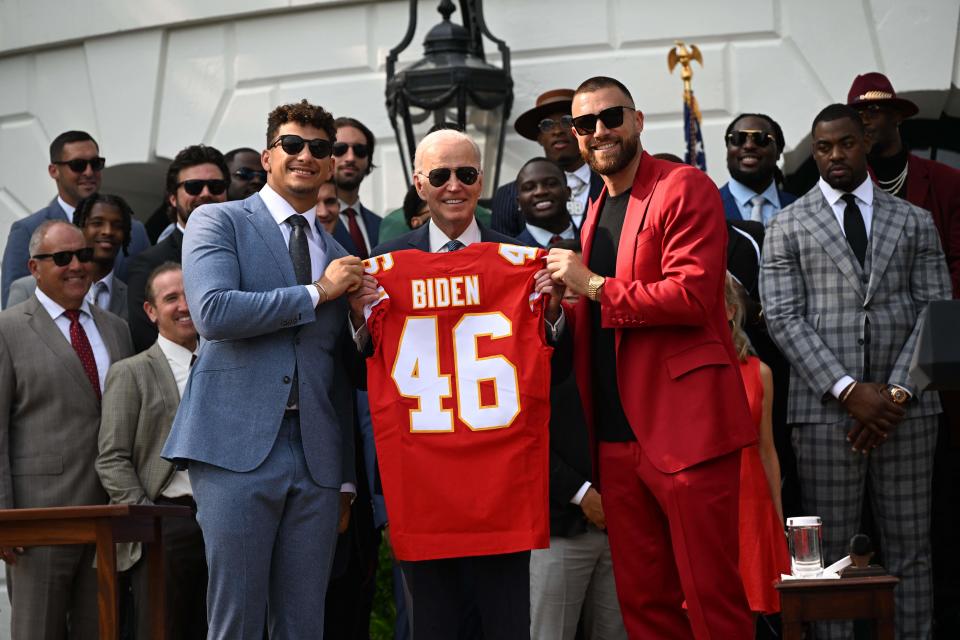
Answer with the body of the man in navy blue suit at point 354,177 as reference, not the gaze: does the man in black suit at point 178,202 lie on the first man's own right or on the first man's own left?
on the first man's own right

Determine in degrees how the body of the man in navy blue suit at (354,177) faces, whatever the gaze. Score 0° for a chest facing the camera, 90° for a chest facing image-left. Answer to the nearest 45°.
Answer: approximately 0°

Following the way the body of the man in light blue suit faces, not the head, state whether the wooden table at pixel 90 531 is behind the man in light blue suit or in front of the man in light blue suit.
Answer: behind

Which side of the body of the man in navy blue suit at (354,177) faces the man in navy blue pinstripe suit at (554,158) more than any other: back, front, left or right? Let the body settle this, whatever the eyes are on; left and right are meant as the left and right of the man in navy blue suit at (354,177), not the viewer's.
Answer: left

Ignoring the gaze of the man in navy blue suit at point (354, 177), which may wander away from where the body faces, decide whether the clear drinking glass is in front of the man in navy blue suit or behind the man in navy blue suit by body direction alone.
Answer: in front

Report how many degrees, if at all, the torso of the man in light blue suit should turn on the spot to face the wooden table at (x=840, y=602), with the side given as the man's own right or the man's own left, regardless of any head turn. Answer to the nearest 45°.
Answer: approximately 45° to the man's own left

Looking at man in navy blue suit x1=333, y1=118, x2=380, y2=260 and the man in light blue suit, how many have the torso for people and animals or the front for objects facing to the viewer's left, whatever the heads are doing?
0

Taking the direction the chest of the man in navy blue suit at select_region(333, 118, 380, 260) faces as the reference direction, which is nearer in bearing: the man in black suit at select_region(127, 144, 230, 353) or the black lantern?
the man in black suit

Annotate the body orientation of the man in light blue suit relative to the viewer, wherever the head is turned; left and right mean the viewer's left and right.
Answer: facing the viewer and to the right of the viewer

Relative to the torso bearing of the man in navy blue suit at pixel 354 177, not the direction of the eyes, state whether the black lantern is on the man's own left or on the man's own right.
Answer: on the man's own left

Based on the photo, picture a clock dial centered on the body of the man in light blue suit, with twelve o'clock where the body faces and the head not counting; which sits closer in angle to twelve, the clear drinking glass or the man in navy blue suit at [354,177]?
the clear drinking glass

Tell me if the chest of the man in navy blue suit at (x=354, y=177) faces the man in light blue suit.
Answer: yes

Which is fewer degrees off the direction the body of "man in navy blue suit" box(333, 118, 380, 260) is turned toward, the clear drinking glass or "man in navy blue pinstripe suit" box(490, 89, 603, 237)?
the clear drinking glass
